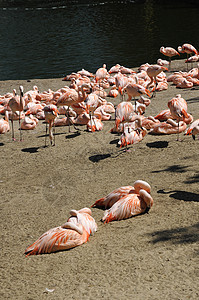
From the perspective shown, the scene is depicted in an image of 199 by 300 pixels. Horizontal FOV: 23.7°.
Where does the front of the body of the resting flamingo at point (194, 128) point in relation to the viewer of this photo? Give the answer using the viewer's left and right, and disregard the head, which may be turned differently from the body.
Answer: facing to the right of the viewer

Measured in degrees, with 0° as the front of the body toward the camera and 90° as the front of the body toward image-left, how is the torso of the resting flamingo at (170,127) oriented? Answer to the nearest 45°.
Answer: approximately 270°

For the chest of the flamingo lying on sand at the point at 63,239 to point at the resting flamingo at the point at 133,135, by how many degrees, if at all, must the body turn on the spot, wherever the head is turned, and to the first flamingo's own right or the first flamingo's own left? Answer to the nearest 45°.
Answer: approximately 90° to the first flamingo's own left

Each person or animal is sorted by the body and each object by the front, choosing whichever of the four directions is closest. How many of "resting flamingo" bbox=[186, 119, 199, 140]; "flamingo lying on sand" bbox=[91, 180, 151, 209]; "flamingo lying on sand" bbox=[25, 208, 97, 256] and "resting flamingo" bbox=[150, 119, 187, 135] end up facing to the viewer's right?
4

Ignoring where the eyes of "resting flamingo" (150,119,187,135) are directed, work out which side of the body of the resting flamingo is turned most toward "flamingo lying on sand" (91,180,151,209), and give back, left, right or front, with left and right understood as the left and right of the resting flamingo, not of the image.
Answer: right

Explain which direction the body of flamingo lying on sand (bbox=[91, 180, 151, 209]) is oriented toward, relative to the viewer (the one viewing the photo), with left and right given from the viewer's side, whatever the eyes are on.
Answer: facing to the right of the viewer

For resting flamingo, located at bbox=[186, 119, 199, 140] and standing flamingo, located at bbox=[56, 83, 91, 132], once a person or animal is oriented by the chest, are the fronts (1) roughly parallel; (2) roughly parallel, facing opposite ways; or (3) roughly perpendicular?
roughly parallel

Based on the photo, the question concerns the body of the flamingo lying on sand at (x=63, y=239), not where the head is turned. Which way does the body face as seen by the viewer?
to the viewer's right

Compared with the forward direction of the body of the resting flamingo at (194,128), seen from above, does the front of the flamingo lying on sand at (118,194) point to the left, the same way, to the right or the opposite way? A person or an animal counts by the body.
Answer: the same way
